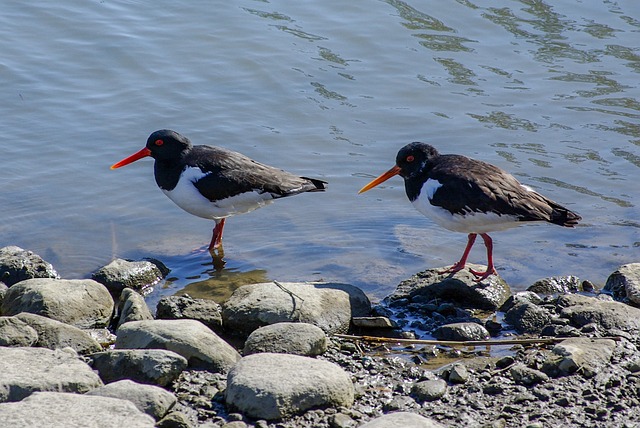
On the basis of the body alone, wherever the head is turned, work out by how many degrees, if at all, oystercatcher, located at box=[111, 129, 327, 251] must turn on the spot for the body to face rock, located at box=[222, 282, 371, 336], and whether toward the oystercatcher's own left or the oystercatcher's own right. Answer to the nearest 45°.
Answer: approximately 90° to the oystercatcher's own left

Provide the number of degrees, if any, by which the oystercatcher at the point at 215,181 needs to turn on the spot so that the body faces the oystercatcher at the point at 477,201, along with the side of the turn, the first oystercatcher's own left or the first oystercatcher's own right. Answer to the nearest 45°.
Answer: approximately 135° to the first oystercatcher's own left

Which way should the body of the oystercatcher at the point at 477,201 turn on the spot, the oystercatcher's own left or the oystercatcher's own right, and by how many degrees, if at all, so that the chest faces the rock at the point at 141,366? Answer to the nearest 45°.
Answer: approximately 45° to the oystercatcher's own left

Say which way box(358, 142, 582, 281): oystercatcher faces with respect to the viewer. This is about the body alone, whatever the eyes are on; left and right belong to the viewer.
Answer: facing to the left of the viewer

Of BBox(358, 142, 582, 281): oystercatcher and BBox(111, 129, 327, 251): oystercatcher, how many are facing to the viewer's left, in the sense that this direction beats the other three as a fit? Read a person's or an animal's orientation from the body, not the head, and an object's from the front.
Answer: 2

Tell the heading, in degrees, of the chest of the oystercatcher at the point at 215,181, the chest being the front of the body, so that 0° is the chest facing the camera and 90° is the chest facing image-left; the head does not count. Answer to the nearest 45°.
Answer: approximately 90°
